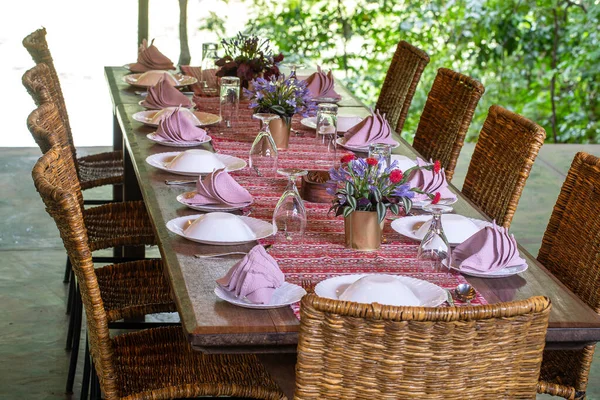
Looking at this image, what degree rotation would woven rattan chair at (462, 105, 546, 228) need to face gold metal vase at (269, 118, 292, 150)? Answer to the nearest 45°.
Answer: approximately 45° to its right

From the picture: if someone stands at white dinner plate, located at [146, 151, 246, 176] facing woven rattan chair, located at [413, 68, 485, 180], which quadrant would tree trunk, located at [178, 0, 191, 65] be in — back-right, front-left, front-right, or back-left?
front-left

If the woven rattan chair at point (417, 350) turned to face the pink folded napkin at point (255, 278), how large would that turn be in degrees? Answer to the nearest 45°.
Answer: approximately 45° to its left

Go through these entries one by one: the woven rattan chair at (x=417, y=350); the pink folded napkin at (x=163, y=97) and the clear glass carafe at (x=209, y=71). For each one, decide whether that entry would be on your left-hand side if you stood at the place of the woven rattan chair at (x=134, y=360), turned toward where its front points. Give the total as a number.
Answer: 2

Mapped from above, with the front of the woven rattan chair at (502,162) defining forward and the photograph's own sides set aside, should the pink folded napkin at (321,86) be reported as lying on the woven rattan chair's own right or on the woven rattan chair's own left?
on the woven rattan chair's own right

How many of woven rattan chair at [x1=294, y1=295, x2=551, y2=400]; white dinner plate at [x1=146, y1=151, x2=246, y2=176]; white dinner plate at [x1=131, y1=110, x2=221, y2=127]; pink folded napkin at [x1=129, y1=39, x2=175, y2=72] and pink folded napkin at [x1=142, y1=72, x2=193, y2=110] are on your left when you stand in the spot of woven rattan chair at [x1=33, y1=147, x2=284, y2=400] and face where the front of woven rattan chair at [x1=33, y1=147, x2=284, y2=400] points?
4

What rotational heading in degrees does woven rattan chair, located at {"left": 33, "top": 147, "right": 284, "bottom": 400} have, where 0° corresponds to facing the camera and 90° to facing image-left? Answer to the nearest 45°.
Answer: approximately 270°

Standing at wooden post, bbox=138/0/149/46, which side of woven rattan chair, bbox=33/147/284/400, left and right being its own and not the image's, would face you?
left

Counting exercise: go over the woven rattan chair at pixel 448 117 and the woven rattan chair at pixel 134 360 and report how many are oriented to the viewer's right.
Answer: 1

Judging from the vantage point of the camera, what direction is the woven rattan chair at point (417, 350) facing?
facing away from the viewer

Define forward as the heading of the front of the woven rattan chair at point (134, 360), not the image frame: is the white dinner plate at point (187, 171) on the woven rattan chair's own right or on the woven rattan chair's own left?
on the woven rattan chair's own left

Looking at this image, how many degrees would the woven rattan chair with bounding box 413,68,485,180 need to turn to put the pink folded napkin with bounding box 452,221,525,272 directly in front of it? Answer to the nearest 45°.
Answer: approximately 45° to its left

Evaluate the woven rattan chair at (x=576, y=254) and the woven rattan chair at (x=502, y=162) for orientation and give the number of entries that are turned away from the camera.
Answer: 0

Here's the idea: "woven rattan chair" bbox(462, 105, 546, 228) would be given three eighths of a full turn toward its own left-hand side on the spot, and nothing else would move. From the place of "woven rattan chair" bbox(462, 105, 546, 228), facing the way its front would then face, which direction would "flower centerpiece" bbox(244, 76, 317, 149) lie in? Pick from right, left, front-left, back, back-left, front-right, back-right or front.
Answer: back

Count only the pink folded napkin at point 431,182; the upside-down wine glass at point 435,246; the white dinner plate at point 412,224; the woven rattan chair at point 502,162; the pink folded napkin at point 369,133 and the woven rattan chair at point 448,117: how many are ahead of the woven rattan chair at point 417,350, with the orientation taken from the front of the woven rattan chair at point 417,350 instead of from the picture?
6

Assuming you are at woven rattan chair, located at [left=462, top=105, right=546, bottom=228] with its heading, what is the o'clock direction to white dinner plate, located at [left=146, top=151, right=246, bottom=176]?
The white dinner plate is roughly at 1 o'clock from the woven rattan chair.

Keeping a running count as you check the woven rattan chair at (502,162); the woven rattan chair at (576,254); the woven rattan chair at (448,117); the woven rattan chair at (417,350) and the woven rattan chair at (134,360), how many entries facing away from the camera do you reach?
1

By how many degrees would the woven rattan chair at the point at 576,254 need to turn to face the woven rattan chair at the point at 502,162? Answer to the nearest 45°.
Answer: approximately 90° to its right

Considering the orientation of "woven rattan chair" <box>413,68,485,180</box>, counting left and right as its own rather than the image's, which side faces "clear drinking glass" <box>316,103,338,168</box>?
front

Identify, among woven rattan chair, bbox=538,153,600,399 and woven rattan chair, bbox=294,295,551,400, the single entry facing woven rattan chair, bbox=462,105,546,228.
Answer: woven rattan chair, bbox=294,295,551,400

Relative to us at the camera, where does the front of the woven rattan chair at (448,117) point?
facing the viewer and to the left of the viewer

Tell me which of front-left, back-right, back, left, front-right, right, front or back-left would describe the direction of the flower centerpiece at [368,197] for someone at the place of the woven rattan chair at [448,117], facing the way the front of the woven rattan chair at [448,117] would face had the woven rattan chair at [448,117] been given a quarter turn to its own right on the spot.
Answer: back-left
